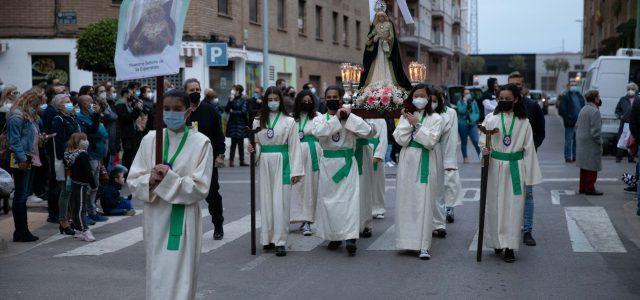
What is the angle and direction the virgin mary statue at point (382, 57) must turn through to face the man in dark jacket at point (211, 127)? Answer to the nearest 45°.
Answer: approximately 45° to its right

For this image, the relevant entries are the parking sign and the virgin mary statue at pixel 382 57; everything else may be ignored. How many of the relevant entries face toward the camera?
2

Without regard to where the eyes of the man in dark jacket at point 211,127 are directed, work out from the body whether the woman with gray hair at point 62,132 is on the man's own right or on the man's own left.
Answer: on the man's own right

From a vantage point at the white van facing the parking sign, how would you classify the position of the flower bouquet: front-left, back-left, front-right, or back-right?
front-left

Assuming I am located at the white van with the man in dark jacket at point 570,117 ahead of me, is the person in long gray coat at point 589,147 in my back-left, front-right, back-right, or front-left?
front-left

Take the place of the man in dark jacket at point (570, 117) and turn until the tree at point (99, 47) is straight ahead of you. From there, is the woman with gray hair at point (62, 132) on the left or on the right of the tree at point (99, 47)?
left

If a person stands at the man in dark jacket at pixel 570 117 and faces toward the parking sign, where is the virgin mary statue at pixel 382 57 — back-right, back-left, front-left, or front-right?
front-left

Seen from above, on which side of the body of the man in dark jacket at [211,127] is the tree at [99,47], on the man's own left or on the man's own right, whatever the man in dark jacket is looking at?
on the man's own right

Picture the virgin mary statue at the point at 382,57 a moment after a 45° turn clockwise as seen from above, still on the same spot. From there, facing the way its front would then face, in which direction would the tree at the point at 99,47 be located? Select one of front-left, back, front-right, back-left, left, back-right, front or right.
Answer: right

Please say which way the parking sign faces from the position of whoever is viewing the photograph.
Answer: facing the viewer

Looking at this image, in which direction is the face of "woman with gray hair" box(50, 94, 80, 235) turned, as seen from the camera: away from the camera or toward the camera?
toward the camera

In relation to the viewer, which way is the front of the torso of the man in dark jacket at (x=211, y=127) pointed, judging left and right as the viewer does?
facing the viewer and to the left of the viewer

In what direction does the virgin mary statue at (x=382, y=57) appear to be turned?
toward the camera

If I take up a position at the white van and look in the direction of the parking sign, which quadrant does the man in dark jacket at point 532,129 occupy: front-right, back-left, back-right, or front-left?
front-left

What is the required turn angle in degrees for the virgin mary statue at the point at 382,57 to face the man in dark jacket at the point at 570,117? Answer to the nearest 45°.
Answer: approximately 135° to its left

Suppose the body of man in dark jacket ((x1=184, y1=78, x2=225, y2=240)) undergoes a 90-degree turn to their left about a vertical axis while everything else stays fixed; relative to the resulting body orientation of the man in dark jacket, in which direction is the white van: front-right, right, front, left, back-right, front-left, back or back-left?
left

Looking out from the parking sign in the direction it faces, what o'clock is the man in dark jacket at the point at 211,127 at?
The man in dark jacket is roughly at 12 o'clock from the parking sign.

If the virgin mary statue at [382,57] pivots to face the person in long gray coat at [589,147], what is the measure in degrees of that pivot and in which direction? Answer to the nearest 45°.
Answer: approximately 135° to its left

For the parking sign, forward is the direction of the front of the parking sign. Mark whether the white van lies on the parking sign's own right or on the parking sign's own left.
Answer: on the parking sign's own left
